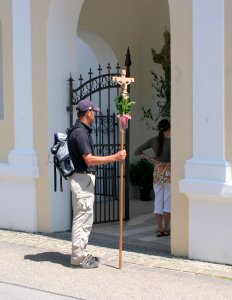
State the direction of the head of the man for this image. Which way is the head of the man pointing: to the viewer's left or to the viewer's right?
to the viewer's right

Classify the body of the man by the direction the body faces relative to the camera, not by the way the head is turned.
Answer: to the viewer's right

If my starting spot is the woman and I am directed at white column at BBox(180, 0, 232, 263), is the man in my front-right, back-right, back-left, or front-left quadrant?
front-right

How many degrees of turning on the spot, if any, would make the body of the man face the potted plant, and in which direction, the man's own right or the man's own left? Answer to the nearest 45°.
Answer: approximately 90° to the man's own left

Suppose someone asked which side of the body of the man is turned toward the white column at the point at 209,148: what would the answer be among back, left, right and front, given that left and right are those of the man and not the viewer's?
front

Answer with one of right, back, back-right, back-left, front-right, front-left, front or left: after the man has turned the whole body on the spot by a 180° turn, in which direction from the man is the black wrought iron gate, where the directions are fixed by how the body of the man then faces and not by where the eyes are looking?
right

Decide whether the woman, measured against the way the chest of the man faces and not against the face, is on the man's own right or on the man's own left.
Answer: on the man's own left

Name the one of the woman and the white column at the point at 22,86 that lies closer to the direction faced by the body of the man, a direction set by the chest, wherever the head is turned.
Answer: the woman

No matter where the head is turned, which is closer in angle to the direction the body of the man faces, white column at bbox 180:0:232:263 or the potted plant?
the white column
